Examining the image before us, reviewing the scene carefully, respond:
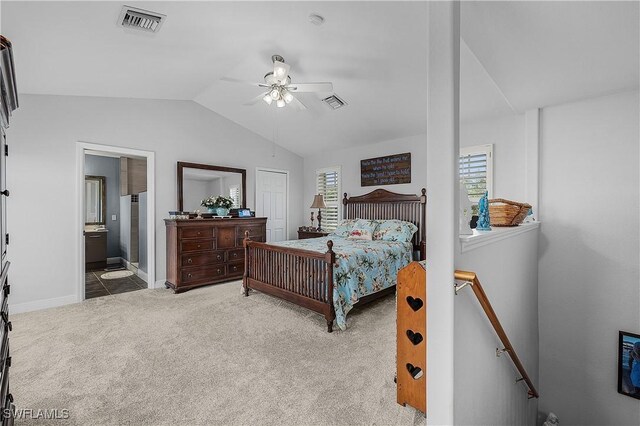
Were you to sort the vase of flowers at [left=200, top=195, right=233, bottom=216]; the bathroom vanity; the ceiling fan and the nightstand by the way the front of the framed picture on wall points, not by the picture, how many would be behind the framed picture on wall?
0

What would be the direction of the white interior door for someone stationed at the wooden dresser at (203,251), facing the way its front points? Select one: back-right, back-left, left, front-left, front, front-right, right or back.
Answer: left

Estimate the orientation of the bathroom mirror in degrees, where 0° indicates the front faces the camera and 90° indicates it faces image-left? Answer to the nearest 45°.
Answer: approximately 315°

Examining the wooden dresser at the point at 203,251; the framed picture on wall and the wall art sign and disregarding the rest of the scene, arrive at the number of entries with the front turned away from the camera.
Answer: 0

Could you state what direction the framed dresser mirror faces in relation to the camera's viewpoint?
facing the viewer and to the right of the viewer

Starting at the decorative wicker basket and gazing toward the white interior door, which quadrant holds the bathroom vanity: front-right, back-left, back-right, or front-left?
front-left

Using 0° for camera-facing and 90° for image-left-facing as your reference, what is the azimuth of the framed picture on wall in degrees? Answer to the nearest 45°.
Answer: approximately 45°

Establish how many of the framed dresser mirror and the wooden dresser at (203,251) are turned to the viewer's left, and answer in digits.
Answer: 0

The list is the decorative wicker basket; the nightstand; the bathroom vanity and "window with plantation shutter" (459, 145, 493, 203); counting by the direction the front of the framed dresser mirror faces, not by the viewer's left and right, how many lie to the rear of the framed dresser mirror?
1

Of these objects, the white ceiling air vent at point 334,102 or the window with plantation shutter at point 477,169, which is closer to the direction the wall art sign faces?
the white ceiling air vent

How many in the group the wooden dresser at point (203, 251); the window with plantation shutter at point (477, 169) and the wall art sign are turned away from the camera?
0

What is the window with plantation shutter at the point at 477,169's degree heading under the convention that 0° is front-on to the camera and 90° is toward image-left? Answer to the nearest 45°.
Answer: approximately 45°

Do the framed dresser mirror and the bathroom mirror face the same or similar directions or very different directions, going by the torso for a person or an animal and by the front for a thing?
same or similar directions
